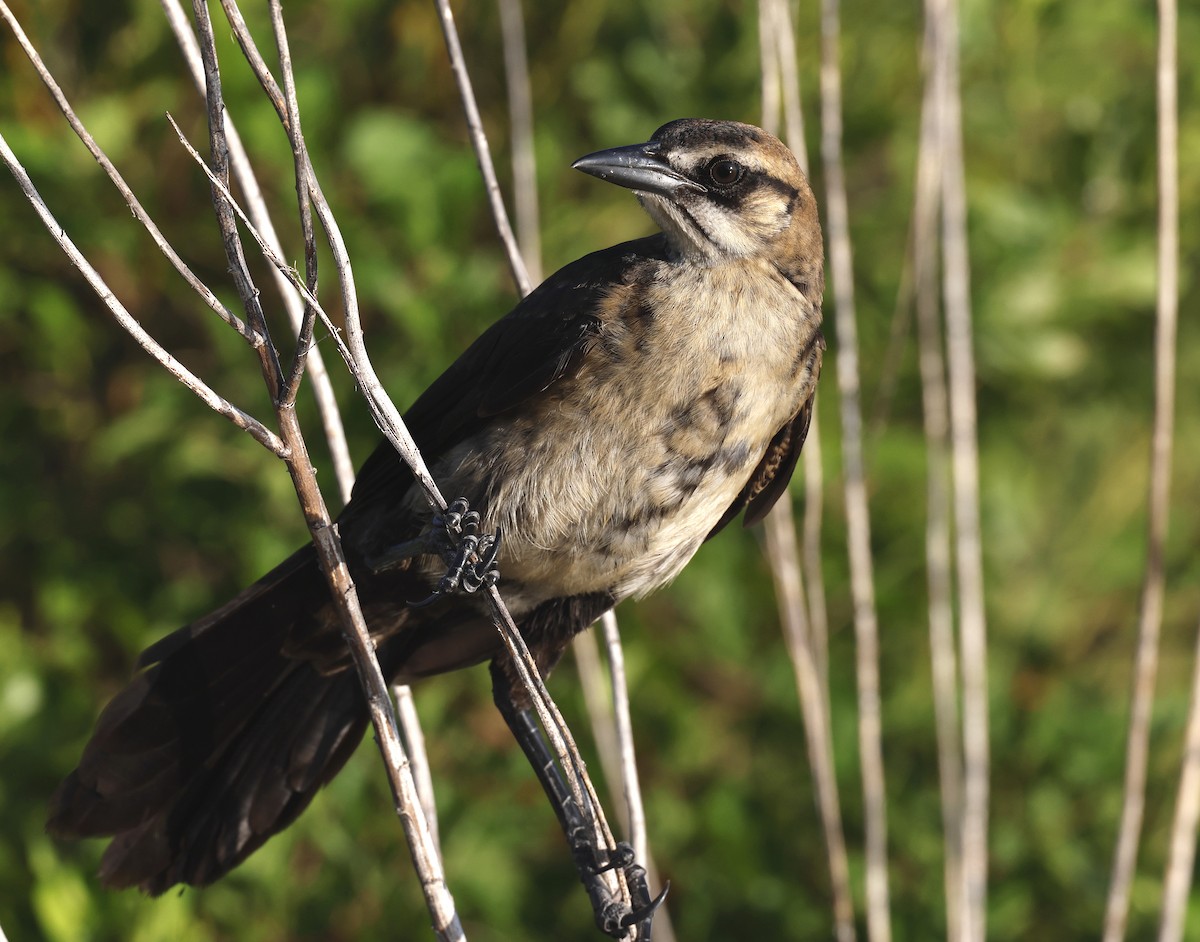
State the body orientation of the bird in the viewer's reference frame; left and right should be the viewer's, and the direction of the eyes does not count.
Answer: facing the viewer and to the right of the viewer

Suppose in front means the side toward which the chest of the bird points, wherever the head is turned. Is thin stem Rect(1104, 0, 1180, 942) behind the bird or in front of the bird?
in front

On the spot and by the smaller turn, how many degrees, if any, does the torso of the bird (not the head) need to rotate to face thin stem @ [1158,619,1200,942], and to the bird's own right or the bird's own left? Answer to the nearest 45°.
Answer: approximately 45° to the bird's own left

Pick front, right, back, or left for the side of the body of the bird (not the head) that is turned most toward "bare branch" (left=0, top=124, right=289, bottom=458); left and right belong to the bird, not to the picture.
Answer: right
